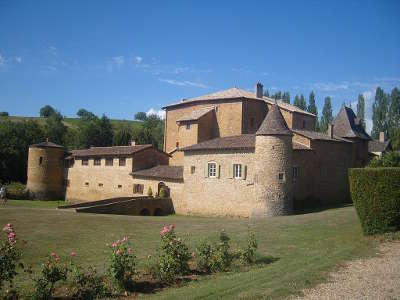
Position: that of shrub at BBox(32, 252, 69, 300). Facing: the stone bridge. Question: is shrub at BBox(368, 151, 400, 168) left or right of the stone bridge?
right

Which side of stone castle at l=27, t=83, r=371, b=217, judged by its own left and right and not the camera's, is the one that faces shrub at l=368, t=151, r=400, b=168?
left

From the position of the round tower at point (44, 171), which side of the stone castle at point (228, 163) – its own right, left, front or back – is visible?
right

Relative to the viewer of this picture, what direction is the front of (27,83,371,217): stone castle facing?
facing the viewer and to the left of the viewer

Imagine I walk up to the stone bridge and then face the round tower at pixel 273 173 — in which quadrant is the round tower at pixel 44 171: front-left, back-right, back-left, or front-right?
back-left

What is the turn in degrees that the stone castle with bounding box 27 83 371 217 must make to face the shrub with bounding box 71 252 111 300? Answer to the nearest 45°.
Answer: approximately 45° to its left

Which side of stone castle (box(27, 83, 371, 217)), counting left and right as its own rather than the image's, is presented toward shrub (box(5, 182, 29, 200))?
right

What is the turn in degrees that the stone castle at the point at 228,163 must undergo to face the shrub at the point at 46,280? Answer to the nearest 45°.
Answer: approximately 45° to its left

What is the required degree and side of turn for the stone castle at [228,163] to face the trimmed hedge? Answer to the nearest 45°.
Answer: approximately 45° to its left

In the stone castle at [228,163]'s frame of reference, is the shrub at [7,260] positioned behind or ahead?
ahead
